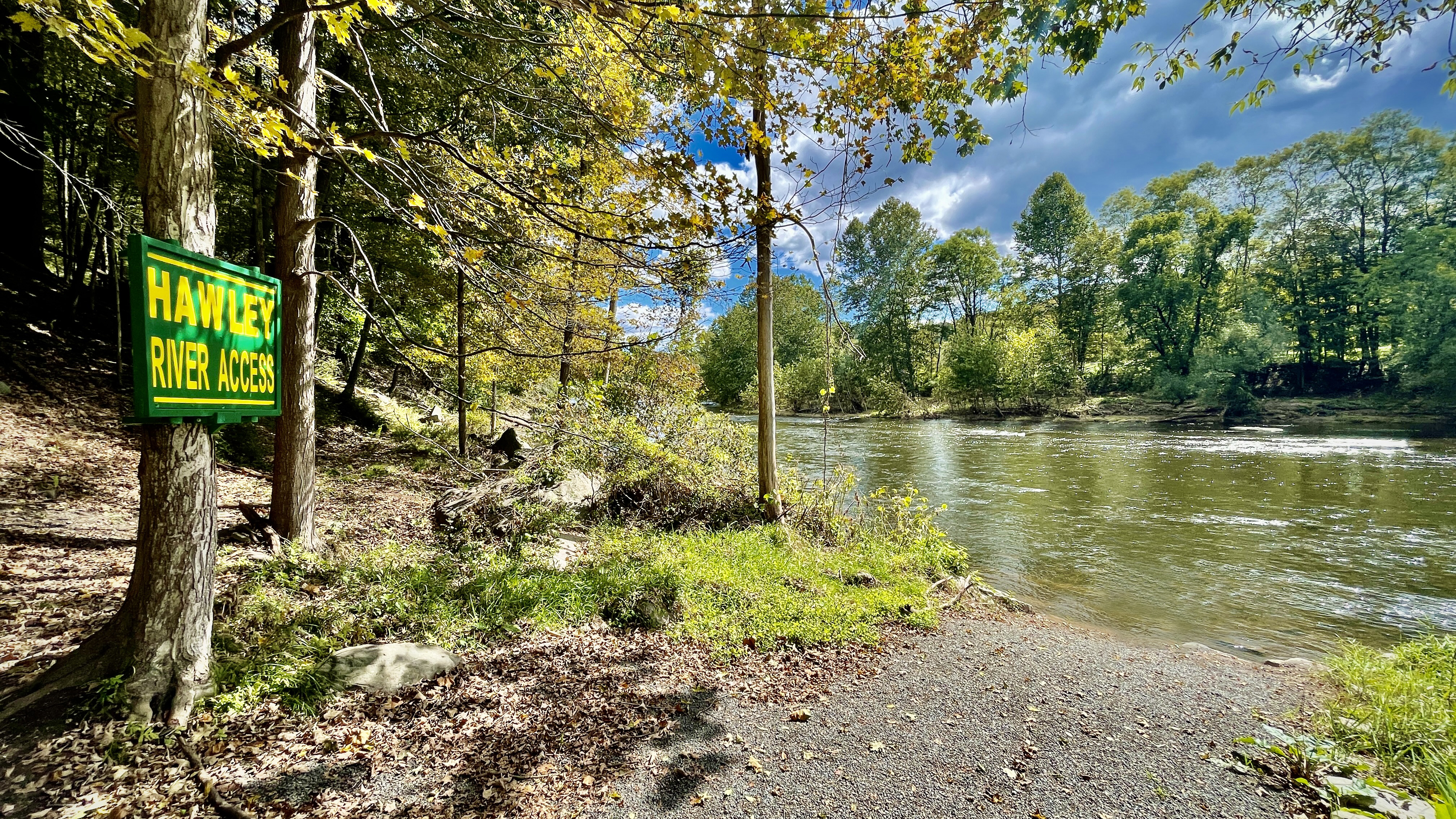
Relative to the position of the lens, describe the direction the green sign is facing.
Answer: facing the viewer and to the right of the viewer

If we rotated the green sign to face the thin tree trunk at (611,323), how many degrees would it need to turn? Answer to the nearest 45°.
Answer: approximately 90° to its left

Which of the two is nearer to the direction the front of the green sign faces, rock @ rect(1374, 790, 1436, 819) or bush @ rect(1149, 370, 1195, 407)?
the rock

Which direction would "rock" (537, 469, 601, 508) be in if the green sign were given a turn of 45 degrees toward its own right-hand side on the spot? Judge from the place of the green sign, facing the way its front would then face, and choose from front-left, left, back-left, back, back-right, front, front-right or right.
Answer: back-left

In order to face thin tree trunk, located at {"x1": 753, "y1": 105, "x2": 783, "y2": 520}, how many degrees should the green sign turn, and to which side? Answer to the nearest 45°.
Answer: approximately 45° to its left

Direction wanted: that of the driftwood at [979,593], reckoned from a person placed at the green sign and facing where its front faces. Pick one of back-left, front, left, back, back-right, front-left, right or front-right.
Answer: front-left

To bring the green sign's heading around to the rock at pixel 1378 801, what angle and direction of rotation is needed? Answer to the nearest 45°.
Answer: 0° — it already faces it

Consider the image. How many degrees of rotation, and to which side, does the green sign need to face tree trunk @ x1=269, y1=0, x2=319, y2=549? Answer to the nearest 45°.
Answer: approximately 135° to its left

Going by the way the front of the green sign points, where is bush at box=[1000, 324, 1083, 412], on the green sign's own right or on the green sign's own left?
on the green sign's own left

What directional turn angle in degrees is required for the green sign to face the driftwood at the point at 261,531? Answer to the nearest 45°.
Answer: approximately 135° to its left

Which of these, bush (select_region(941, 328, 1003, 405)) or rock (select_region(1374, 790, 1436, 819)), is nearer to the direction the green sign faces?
the rock

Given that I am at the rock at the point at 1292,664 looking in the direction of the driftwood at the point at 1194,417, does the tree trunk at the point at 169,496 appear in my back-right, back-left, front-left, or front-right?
back-left

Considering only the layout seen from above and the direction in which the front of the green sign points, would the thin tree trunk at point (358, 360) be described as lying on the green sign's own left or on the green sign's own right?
on the green sign's own left
